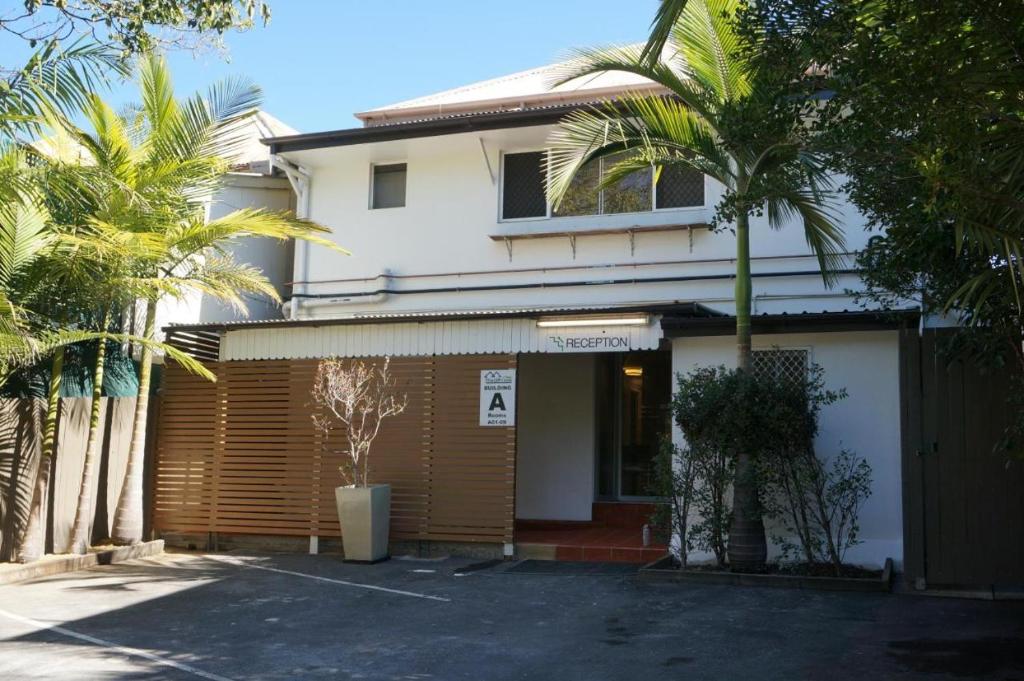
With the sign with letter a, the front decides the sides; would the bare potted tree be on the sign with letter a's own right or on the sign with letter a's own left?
on the sign with letter a's own right

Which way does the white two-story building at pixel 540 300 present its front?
toward the camera

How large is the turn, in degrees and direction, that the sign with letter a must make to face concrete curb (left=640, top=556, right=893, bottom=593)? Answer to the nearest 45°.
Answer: approximately 45° to its left

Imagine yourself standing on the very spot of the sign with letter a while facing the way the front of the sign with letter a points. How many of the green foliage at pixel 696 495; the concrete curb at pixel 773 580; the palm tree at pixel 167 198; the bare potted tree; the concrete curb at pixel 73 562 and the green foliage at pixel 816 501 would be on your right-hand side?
3

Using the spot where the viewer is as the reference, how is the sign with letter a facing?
facing the viewer

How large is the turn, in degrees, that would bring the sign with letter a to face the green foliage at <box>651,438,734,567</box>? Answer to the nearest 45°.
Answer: approximately 45° to its left

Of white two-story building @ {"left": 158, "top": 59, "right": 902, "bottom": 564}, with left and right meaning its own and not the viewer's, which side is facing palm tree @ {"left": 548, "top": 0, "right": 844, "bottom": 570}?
front

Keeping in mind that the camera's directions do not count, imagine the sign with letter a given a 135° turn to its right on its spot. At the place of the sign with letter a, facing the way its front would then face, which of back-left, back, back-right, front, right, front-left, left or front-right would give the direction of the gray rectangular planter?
front-left

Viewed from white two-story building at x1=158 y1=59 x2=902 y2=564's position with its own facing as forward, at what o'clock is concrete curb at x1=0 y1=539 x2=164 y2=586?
The concrete curb is roughly at 2 o'clock from the white two-story building.

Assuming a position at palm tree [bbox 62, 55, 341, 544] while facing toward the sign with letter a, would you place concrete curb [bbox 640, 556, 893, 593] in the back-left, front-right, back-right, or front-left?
front-right

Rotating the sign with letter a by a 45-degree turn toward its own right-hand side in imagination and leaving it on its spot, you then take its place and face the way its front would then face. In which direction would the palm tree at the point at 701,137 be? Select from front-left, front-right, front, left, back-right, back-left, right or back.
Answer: left

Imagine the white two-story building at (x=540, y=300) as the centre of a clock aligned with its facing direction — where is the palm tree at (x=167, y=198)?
The palm tree is roughly at 2 o'clock from the white two-story building.
